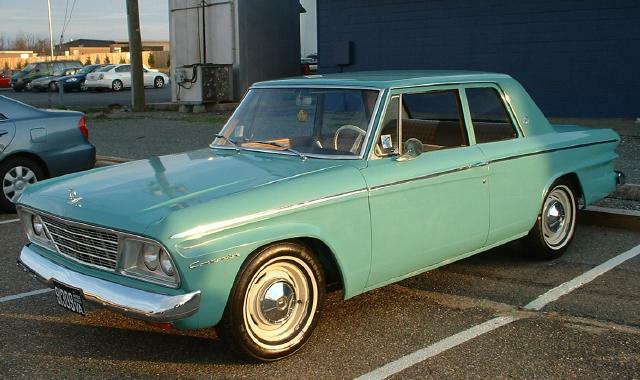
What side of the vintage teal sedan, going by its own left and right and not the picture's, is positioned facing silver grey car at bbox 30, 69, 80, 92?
right

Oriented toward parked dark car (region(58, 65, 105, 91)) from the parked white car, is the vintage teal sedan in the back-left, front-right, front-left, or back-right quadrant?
back-left

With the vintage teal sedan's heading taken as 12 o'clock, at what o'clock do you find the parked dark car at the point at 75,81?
The parked dark car is roughly at 4 o'clock from the vintage teal sedan.

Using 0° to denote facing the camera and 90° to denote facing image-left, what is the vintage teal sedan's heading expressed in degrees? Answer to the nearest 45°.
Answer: approximately 45°

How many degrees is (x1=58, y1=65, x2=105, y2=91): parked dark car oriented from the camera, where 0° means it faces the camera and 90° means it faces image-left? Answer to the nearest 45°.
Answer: approximately 45°

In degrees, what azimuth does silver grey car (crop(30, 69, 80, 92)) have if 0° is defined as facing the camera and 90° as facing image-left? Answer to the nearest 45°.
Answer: approximately 45°

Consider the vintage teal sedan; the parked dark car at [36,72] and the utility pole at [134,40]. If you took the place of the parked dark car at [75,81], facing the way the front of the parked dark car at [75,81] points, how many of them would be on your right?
1
